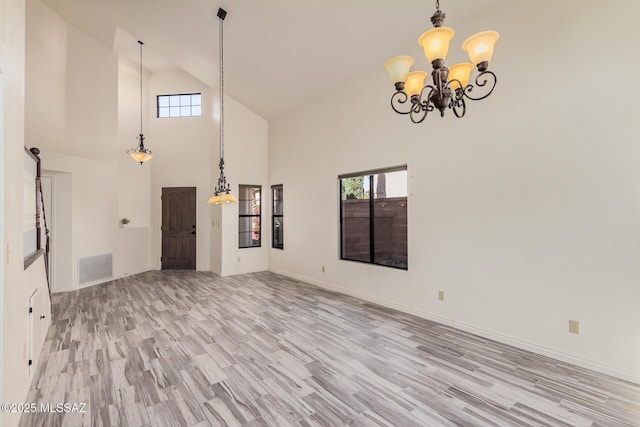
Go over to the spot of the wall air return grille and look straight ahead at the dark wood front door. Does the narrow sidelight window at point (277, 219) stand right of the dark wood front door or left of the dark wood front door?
right

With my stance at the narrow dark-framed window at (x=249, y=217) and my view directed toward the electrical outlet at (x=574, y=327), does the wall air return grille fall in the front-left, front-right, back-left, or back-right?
back-right

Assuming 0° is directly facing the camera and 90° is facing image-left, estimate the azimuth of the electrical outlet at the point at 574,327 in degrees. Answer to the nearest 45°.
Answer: approximately 45°
